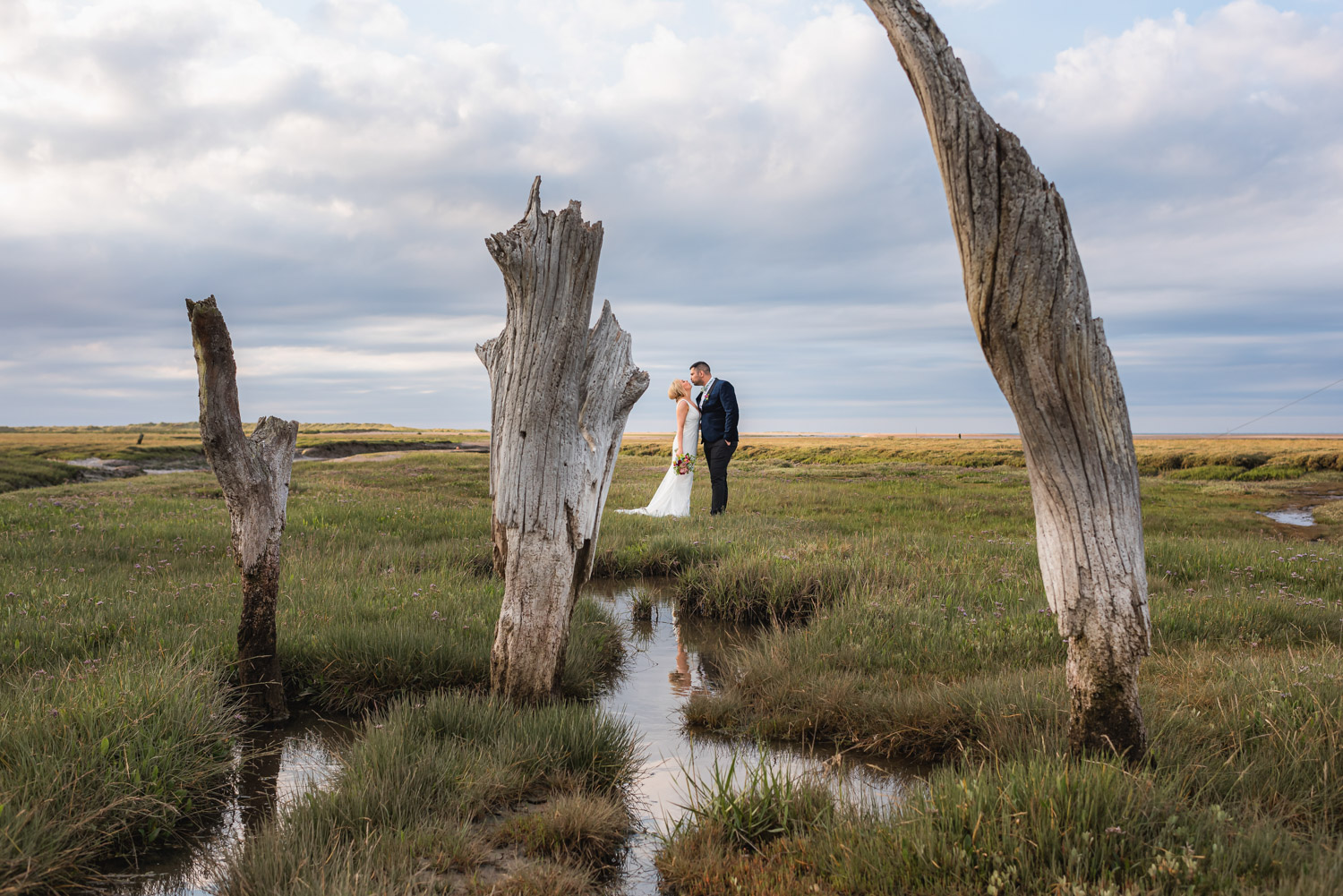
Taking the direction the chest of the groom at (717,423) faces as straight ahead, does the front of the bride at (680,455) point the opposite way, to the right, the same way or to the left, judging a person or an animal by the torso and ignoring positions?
the opposite way

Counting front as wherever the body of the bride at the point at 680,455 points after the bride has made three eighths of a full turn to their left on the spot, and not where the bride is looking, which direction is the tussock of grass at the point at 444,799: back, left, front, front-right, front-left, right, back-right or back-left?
back-left

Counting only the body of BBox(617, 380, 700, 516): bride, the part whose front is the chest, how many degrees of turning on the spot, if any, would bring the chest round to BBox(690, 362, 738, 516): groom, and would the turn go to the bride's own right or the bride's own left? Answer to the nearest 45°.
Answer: approximately 45° to the bride's own right

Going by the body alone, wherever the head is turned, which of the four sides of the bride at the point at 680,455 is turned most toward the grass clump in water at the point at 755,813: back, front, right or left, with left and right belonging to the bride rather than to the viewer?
right

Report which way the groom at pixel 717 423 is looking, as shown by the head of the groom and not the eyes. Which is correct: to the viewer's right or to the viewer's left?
to the viewer's left

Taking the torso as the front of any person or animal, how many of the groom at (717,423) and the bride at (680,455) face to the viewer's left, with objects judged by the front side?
1

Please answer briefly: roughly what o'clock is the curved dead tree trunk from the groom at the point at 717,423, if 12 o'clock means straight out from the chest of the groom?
The curved dead tree trunk is roughly at 9 o'clock from the groom.

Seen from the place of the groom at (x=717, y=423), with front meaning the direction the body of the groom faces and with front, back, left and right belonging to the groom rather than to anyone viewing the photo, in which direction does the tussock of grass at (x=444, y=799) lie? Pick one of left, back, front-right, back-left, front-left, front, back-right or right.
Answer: left

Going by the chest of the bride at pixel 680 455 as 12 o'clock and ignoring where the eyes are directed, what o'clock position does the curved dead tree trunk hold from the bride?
The curved dead tree trunk is roughly at 3 o'clock from the bride.

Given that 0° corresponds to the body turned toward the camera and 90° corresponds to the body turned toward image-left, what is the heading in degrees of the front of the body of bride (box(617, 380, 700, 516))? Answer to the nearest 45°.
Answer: approximately 270°

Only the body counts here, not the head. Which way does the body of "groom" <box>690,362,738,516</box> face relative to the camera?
to the viewer's left
